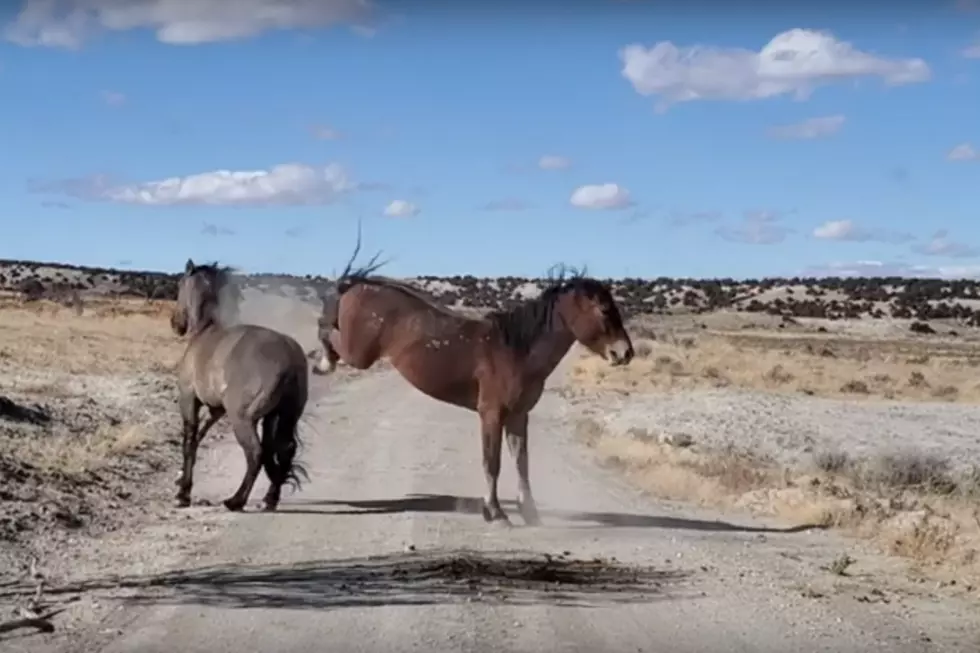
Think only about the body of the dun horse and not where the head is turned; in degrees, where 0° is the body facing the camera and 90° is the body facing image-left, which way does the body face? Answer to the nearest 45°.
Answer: approximately 135°

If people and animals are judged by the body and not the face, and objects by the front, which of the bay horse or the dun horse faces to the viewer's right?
the bay horse

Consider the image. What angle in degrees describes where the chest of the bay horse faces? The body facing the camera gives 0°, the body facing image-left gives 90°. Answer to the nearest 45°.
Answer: approximately 270°

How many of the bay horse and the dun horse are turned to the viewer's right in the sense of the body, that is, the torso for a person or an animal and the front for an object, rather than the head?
1

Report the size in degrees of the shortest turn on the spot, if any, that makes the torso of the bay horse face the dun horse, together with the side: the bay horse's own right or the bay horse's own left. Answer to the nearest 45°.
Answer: approximately 180°
